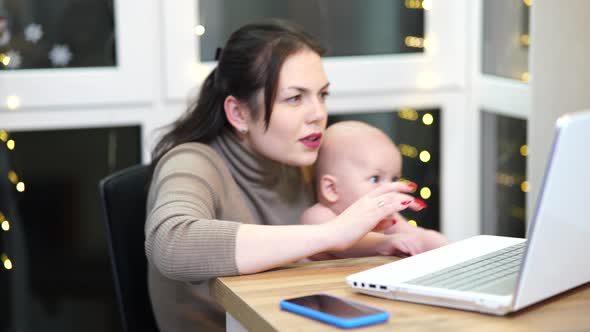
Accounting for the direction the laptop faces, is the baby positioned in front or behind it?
in front

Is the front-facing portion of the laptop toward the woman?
yes

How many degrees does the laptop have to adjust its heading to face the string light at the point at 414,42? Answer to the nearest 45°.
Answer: approximately 45° to its right

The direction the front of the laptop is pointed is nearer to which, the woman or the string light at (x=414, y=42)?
the woman

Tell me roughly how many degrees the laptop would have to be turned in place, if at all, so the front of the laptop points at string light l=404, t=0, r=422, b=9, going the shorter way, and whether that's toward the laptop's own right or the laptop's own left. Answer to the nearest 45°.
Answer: approximately 45° to the laptop's own right

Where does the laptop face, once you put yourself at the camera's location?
facing away from the viewer and to the left of the viewer

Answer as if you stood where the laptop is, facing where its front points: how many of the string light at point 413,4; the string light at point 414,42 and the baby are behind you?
0
